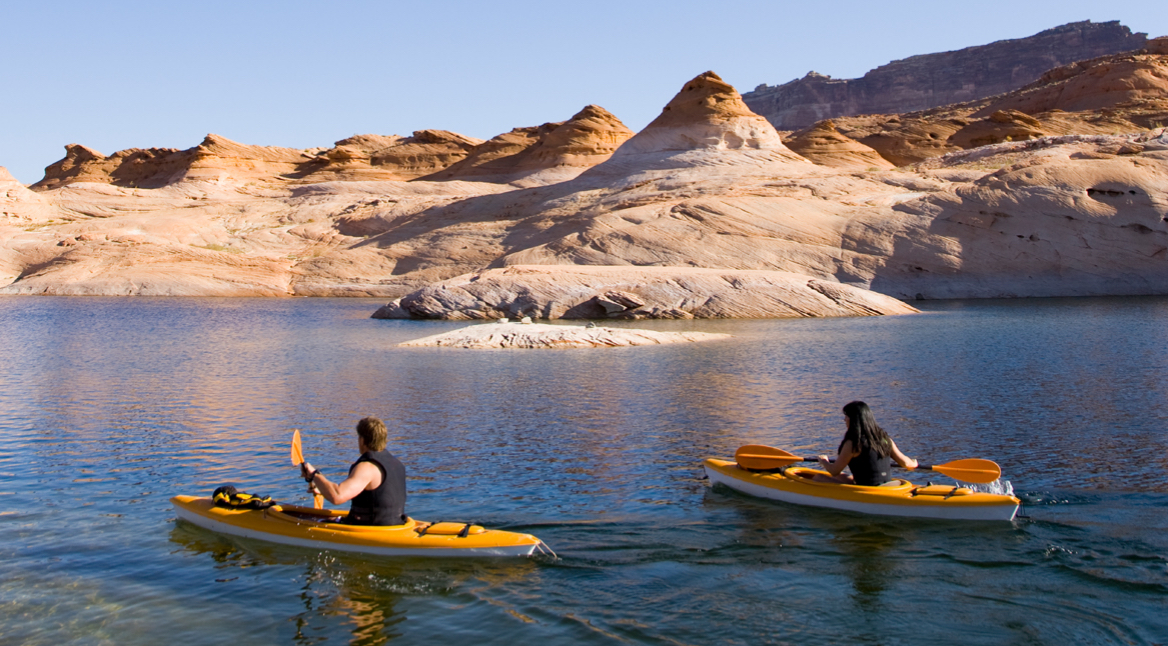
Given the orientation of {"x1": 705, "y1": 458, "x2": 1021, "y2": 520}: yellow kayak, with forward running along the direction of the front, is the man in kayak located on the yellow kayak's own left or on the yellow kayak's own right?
on the yellow kayak's own left

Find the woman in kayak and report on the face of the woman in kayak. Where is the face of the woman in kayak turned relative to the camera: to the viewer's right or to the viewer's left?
to the viewer's left

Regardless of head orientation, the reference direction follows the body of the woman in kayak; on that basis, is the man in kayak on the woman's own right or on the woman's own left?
on the woman's own left

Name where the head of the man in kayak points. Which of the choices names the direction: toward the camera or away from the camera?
away from the camera

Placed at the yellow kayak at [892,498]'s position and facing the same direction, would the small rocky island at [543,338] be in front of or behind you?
in front

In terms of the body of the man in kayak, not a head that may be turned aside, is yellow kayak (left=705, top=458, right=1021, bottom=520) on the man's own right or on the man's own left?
on the man's own right

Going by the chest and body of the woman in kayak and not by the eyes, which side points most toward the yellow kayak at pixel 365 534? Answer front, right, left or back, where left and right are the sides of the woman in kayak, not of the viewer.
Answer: left

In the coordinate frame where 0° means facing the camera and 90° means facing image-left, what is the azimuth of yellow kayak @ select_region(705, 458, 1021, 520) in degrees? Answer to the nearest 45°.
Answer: approximately 135°

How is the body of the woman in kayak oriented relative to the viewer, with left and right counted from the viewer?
facing away from the viewer and to the left of the viewer

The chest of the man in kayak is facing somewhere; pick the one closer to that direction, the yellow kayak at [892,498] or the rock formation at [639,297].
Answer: the rock formation

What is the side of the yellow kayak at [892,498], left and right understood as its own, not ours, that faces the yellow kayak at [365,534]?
left

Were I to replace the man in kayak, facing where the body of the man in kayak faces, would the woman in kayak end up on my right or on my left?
on my right
